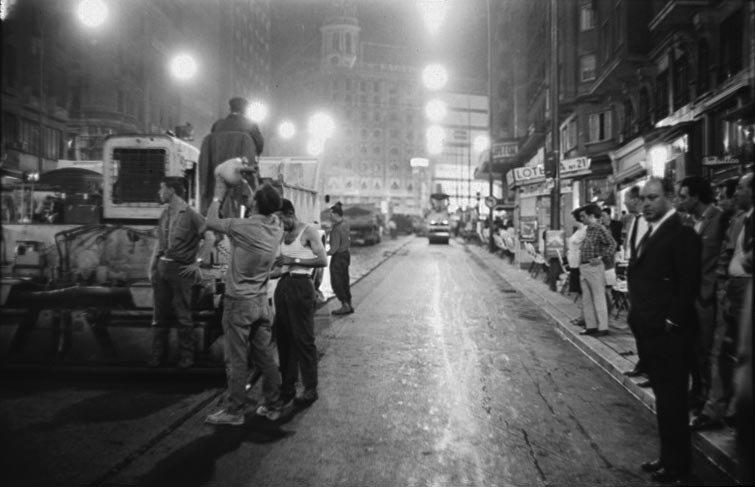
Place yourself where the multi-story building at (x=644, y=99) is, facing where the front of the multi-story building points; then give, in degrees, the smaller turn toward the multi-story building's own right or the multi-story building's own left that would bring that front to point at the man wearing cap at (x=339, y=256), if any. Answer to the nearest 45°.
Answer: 0° — it already faces them

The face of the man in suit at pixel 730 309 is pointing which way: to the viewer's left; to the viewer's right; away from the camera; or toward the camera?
to the viewer's left

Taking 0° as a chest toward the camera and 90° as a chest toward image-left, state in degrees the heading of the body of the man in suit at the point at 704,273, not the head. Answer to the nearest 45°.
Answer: approximately 90°

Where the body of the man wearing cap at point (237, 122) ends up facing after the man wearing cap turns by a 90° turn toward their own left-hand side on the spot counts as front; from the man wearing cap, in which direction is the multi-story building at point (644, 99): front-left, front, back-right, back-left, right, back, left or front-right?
back-right

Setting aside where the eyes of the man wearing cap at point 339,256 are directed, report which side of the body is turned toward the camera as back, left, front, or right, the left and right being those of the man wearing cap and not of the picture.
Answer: left

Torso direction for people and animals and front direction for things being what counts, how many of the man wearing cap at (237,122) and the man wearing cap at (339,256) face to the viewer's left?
1

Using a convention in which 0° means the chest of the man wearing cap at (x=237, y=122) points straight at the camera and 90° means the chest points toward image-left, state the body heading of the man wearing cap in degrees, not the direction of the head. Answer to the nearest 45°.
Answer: approximately 180°

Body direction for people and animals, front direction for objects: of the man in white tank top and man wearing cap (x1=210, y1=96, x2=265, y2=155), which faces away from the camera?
the man wearing cap

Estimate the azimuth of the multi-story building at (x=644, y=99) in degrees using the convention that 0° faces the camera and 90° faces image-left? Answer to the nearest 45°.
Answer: approximately 45°

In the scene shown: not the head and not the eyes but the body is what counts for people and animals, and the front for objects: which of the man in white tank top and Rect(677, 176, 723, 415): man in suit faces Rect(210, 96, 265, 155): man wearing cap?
the man in suit

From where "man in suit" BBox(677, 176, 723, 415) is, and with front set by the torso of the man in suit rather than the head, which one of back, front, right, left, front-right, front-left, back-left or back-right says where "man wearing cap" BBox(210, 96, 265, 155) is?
front

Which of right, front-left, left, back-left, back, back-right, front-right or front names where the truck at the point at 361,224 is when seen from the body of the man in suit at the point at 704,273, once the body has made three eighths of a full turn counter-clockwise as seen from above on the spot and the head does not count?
back

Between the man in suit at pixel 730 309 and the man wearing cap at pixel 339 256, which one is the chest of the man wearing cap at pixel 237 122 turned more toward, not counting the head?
the man wearing cap

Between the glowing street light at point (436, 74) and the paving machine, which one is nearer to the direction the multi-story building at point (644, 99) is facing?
the paving machine

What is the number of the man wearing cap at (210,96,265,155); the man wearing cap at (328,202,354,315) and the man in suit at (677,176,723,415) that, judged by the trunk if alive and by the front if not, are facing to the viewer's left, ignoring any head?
2
